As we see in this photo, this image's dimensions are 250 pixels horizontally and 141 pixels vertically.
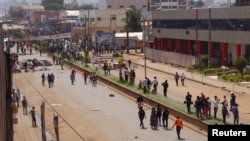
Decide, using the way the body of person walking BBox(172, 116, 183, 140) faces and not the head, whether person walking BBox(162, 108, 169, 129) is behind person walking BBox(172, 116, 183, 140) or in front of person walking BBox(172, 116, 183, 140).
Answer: in front

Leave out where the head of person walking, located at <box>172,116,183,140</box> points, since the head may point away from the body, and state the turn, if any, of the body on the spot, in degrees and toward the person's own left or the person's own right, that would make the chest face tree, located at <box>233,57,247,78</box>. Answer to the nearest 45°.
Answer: approximately 45° to the person's own right

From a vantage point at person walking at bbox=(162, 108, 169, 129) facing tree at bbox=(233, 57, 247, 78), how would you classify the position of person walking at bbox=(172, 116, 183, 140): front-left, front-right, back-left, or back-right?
back-right

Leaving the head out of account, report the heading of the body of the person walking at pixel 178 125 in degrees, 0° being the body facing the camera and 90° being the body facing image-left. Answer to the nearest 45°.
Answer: approximately 135°
